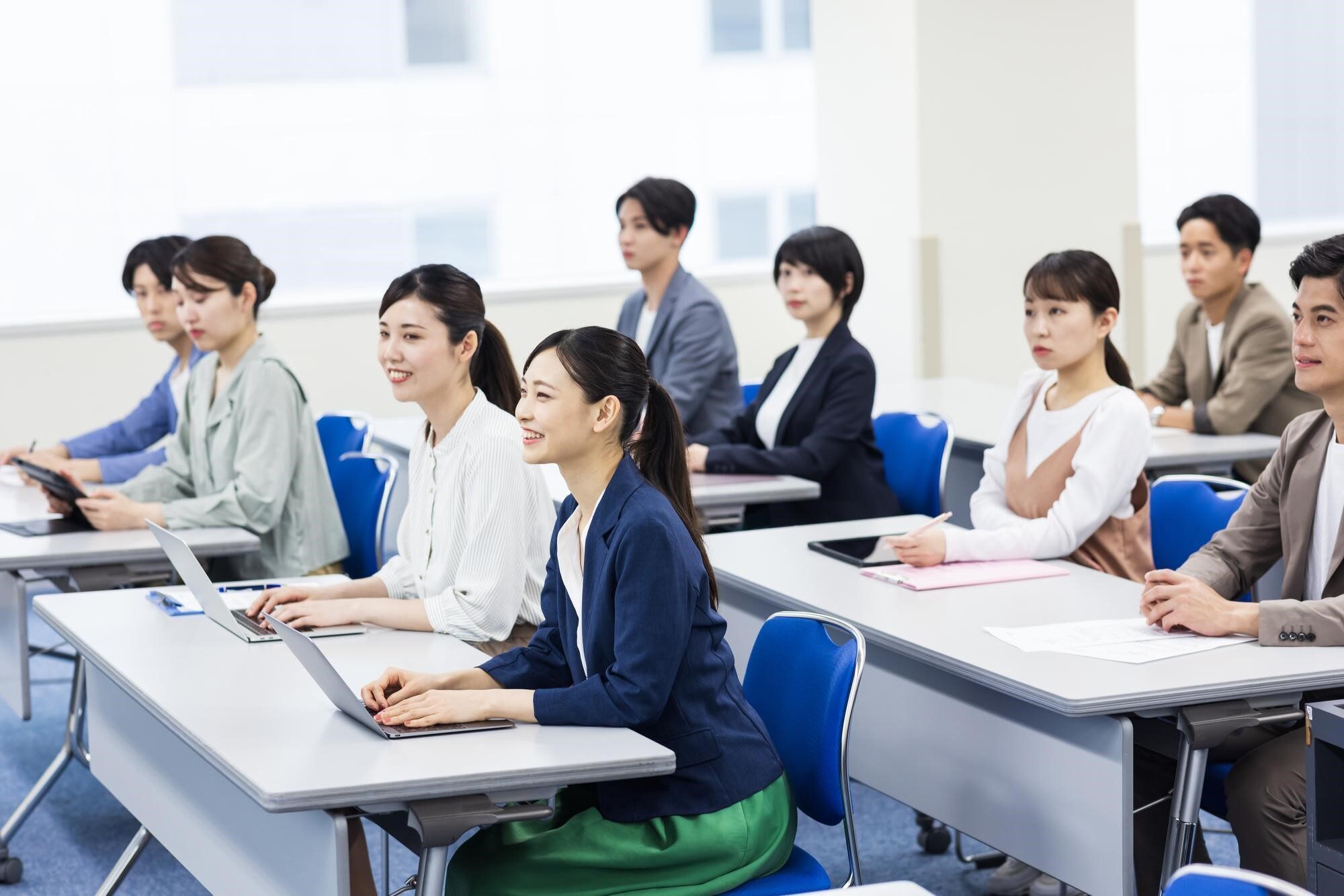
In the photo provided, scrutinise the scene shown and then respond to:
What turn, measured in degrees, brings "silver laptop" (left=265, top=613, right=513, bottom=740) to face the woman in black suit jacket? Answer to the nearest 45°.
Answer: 0° — it already faces them

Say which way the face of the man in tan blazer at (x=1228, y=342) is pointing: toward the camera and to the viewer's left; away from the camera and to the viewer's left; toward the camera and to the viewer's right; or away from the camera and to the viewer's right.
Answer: toward the camera and to the viewer's left

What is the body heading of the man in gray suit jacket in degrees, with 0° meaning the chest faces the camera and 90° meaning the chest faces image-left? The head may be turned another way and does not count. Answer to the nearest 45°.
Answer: approximately 45°

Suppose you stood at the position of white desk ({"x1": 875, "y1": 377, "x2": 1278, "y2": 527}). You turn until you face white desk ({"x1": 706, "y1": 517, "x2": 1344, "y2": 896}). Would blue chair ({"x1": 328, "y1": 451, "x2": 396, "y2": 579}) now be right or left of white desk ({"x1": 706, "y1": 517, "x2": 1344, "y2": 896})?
right

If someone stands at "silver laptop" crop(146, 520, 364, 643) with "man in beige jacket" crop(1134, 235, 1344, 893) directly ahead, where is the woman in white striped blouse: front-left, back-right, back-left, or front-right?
front-left

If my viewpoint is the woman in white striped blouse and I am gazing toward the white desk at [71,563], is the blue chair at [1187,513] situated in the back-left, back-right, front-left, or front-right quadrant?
back-right

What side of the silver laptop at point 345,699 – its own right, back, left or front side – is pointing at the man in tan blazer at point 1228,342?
front

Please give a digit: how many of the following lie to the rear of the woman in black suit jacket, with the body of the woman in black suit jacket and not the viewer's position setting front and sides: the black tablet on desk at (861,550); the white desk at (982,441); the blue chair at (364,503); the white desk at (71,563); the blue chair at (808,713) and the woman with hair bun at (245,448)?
1

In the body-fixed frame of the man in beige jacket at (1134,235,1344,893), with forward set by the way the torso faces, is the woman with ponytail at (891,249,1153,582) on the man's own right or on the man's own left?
on the man's own right

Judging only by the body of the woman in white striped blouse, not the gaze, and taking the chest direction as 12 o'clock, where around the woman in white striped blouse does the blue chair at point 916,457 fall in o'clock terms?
The blue chair is roughly at 6 o'clock from the woman in white striped blouse.

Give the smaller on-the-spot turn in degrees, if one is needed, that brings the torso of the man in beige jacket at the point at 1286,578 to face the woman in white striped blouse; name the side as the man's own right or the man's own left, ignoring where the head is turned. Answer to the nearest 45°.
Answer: approximately 45° to the man's own right

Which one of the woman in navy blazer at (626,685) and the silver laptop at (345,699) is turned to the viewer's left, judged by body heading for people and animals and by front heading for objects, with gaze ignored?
the woman in navy blazer

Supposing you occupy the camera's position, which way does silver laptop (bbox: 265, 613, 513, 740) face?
facing away from the viewer and to the right of the viewer
